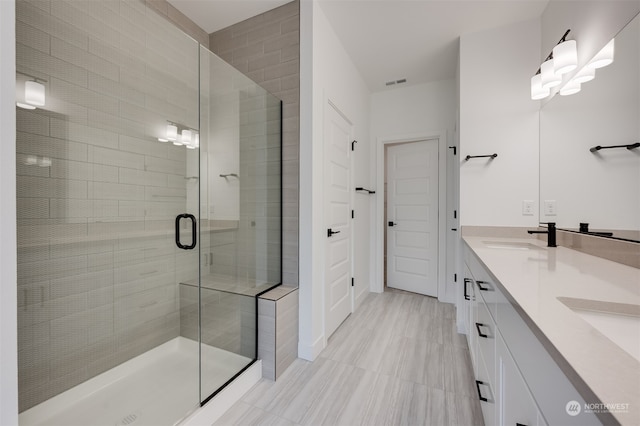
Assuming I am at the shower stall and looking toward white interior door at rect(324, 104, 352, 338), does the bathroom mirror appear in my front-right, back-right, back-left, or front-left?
front-right

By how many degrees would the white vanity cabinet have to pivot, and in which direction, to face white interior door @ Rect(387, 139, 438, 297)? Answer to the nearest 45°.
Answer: approximately 45° to its right

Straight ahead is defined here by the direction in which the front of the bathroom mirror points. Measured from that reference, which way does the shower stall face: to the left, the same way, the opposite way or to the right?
the opposite way

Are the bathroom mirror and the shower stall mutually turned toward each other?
yes

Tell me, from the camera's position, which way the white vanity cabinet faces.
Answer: facing to the left of the viewer

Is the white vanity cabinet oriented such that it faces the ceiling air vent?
no

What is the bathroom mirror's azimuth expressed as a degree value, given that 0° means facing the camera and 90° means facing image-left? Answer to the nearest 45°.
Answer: approximately 45°

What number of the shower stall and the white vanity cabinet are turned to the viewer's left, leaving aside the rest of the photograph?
1

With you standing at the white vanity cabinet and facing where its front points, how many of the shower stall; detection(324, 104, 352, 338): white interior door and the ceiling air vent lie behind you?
0

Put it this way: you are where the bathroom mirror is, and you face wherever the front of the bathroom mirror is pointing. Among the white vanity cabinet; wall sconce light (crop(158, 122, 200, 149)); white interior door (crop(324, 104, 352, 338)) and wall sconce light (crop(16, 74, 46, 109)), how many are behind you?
0

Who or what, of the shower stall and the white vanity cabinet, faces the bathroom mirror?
the shower stall

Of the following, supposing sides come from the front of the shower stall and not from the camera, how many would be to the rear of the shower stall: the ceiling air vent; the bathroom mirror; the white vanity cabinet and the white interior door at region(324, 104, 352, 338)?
0

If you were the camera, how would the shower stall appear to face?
facing the viewer and to the right of the viewer
